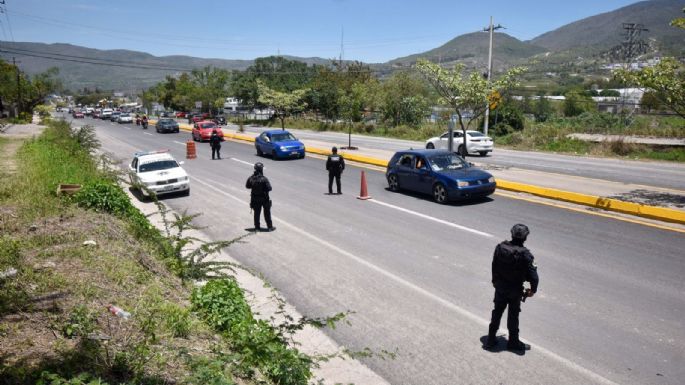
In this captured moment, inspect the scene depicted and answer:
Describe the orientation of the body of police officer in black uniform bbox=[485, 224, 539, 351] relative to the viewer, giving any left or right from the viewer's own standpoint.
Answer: facing away from the viewer and to the right of the viewer

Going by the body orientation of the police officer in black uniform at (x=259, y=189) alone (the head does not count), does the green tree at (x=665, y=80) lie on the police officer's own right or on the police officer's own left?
on the police officer's own right

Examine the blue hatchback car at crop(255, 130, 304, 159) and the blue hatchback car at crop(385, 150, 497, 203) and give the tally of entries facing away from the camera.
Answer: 0

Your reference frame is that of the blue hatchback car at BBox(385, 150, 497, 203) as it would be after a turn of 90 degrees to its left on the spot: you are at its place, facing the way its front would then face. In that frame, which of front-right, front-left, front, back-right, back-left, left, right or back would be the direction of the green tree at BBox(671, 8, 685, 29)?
front-right

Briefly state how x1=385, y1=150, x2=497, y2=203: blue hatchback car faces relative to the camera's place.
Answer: facing the viewer and to the right of the viewer

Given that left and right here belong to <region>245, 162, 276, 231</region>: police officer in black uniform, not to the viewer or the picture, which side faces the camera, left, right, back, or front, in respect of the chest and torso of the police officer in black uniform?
back

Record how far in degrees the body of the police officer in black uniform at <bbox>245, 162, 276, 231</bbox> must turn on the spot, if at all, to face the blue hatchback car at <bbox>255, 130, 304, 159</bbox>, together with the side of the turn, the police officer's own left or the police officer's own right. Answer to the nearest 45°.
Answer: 0° — they already face it

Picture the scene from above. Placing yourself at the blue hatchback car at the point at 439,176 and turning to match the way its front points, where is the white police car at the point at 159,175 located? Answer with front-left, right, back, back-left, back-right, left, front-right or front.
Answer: back-right

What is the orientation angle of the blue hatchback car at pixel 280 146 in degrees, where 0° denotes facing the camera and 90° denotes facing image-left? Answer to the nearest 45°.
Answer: approximately 315°

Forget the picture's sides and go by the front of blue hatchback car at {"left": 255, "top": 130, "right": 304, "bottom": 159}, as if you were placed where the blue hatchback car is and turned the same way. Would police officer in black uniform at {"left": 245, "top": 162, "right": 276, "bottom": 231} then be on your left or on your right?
on your right

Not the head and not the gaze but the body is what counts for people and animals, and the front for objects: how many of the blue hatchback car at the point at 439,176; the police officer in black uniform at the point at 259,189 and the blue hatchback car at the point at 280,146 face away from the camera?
1
